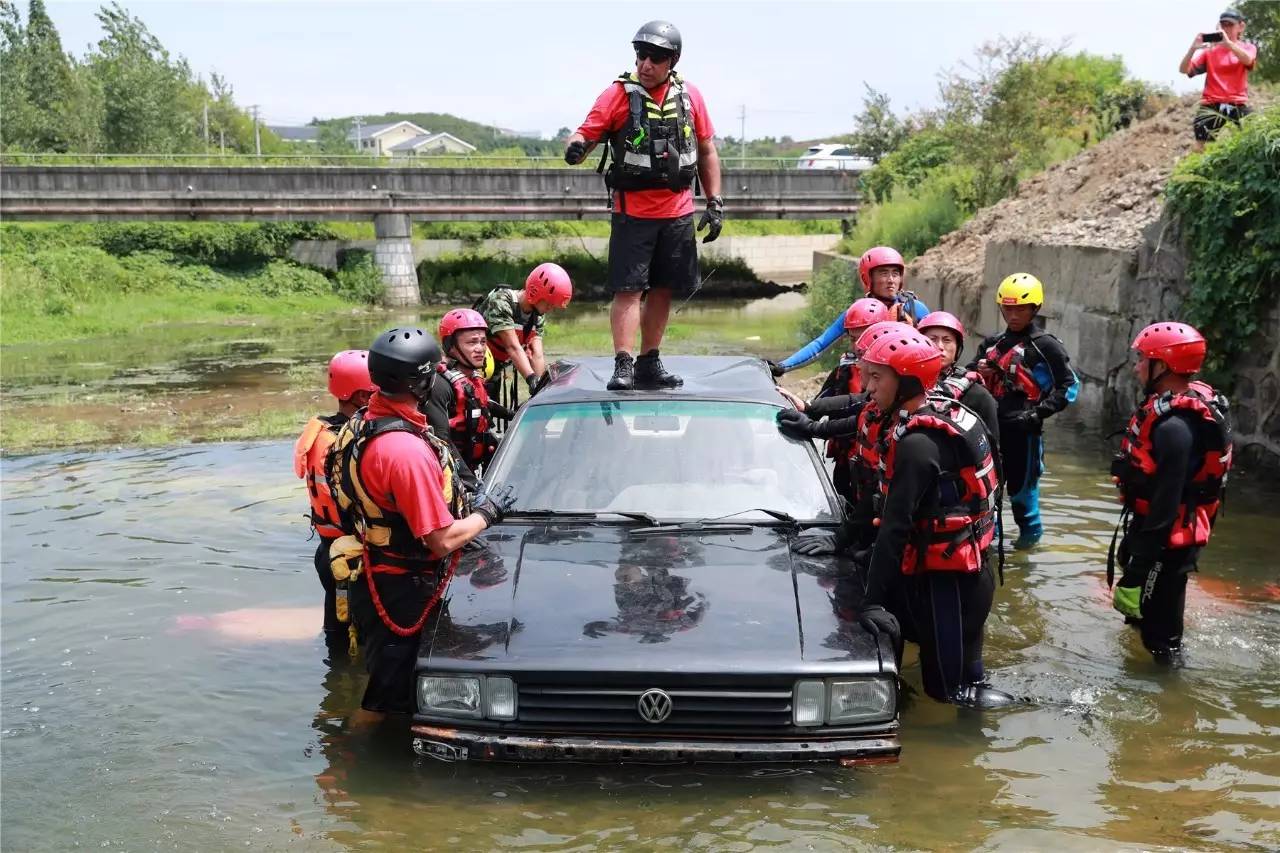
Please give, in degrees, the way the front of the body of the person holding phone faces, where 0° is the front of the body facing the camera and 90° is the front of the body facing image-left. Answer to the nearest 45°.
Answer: approximately 45°

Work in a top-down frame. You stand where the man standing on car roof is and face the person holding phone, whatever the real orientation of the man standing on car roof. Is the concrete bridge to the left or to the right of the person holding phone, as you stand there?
left

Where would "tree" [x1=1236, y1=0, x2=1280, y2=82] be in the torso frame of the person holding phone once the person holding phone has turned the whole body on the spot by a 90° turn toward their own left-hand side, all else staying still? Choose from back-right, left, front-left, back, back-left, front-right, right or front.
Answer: back-left

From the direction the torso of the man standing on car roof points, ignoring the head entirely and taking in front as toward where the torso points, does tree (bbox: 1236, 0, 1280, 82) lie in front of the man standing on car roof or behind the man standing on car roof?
behind

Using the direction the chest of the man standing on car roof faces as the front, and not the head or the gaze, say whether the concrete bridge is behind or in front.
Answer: behind

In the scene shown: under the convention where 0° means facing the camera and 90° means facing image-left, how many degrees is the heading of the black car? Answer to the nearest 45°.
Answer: approximately 0°

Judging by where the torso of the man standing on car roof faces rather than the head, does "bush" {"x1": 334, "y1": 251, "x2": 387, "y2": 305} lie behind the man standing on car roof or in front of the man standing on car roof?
behind

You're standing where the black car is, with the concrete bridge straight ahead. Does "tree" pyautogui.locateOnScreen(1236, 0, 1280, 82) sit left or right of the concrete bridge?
right

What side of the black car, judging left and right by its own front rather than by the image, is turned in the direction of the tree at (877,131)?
back

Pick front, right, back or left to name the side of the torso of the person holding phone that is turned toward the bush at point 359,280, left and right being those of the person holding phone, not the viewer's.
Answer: right

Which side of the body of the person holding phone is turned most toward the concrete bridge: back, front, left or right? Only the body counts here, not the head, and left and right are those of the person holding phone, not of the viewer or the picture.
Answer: right

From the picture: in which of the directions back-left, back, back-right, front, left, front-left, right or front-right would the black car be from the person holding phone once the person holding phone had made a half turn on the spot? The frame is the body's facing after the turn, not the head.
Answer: back-right

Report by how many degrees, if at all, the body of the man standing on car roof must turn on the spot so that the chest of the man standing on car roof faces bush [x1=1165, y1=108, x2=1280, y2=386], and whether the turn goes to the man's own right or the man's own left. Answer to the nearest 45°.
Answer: approximately 135° to the man's own left
